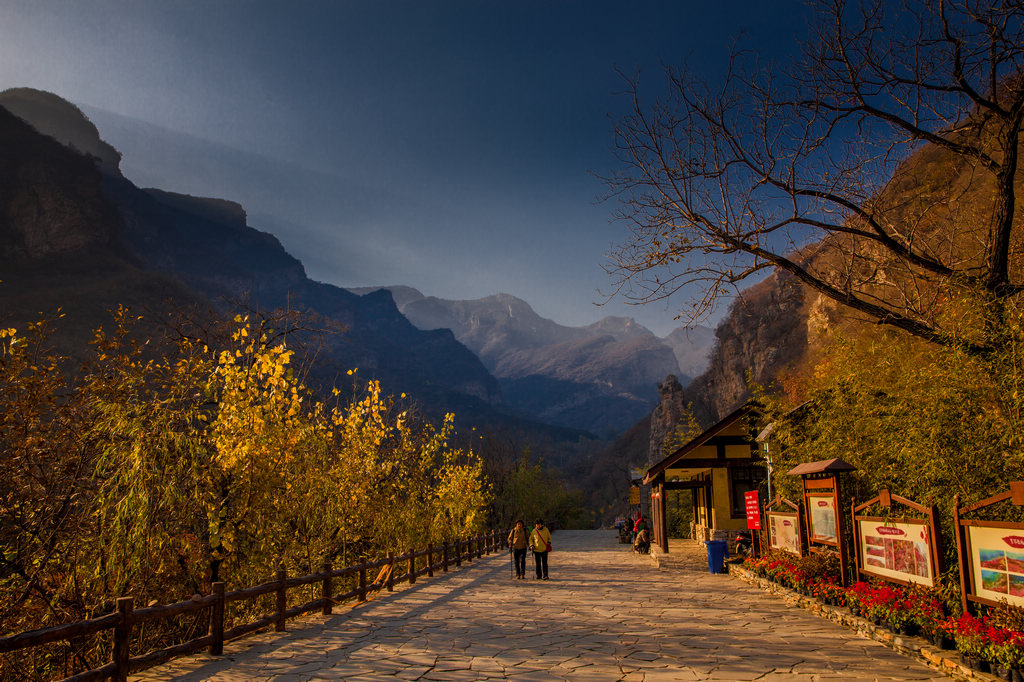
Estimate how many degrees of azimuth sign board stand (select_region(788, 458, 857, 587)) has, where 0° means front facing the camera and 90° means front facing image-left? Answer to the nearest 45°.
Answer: approximately 45°

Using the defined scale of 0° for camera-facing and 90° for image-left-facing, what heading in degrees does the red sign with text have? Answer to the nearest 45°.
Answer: approximately 0°

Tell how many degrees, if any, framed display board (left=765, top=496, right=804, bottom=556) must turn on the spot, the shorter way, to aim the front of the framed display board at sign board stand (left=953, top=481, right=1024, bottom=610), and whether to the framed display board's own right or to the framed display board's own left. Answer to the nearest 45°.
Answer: approximately 45° to the framed display board's own left

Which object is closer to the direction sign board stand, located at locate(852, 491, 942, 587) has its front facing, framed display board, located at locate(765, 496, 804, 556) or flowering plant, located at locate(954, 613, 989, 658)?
the flowering plant

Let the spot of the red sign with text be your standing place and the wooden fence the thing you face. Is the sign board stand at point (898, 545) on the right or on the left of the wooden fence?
left
